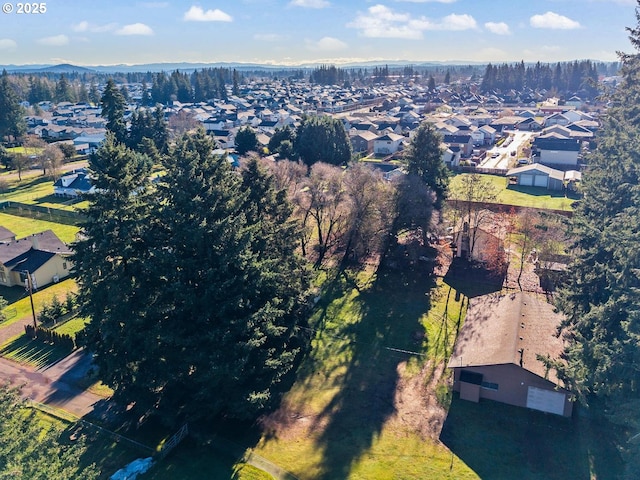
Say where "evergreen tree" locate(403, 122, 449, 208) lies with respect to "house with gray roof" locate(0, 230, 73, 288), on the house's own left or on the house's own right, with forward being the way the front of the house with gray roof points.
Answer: on the house's own left

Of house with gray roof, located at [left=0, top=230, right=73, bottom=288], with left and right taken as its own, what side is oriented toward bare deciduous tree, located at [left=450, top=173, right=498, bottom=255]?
left

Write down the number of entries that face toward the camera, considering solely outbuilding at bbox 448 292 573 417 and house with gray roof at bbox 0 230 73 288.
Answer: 2

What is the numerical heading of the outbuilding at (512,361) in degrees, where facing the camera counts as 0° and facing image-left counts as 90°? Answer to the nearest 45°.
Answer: approximately 0°

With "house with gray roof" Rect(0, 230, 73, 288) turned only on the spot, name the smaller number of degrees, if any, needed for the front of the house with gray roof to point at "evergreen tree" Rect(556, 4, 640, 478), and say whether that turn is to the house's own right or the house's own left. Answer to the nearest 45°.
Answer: approximately 45° to the house's own left

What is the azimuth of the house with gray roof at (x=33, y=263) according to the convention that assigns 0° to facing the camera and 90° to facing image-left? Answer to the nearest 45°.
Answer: approximately 0°

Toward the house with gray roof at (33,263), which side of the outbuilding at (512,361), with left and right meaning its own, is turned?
right

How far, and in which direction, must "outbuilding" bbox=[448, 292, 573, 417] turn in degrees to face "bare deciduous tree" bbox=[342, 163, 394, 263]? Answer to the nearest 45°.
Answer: approximately 135° to its right
